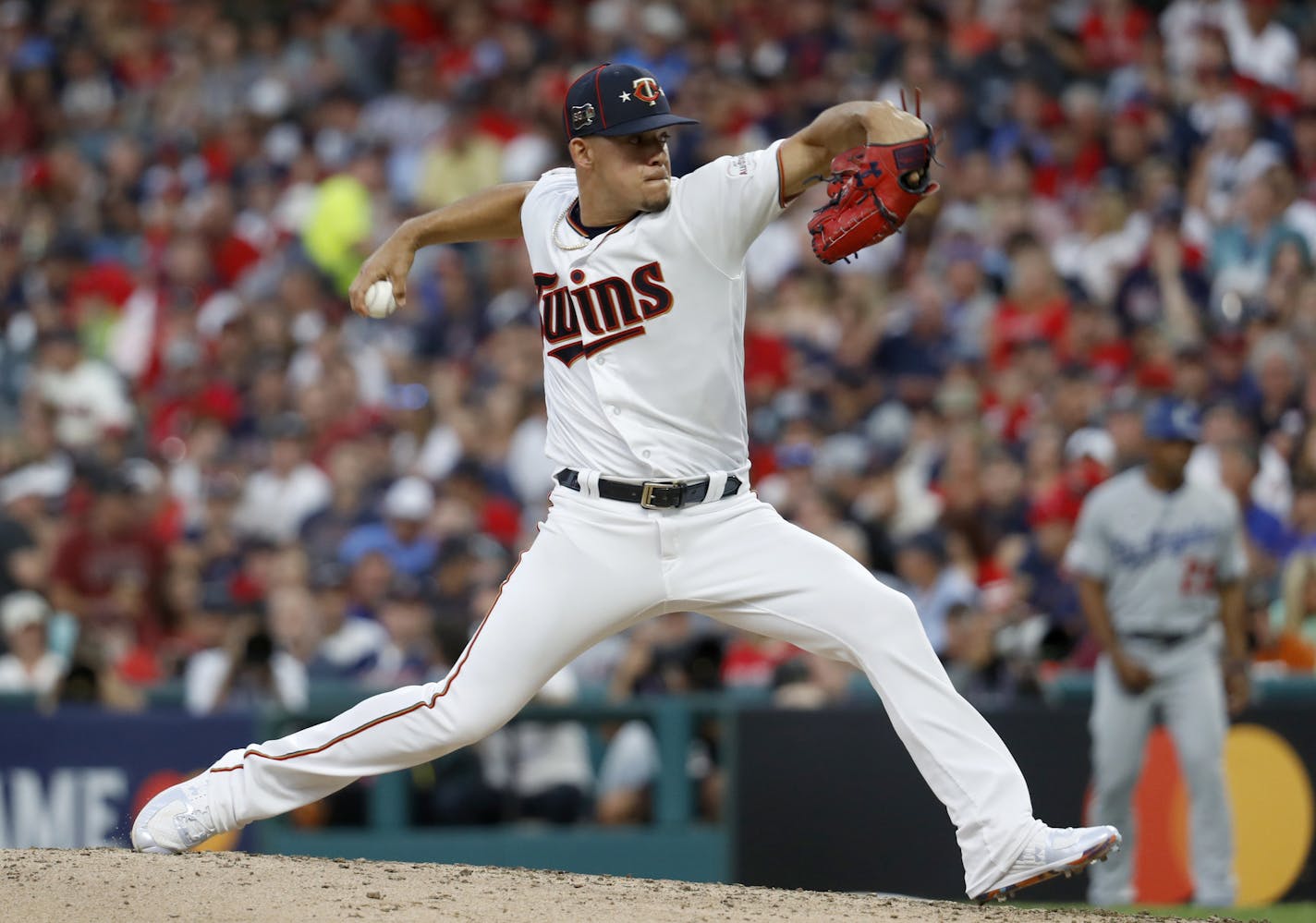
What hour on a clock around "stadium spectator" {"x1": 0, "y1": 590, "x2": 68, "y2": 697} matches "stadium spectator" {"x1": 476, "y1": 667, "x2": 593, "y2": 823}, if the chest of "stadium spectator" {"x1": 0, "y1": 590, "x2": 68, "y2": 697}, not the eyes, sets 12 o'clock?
"stadium spectator" {"x1": 476, "y1": 667, "x2": 593, "y2": 823} is roughly at 10 o'clock from "stadium spectator" {"x1": 0, "y1": 590, "x2": 68, "y2": 697}.

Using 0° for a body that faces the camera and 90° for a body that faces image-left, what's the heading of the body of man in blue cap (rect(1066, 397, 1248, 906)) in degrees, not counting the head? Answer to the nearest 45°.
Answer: approximately 0°

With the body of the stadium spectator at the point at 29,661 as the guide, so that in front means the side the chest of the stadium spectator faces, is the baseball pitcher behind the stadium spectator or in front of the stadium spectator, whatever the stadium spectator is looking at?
in front

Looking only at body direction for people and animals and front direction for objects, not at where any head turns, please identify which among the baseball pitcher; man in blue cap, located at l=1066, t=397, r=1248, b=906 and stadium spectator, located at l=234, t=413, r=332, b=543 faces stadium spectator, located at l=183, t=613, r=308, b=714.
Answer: stadium spectator, located at l=234, t=413, r=332, b=543

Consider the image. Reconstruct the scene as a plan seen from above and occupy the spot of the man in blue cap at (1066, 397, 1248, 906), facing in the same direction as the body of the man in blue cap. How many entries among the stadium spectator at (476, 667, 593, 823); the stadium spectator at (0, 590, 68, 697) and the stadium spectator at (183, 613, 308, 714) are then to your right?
3

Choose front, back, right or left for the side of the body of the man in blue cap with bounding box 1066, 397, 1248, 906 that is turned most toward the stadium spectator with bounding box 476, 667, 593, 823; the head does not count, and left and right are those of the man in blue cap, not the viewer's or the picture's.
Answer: right
